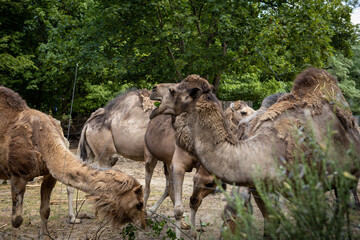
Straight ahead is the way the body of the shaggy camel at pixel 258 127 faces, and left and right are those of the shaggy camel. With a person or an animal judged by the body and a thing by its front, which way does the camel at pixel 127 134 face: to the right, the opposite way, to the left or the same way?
the opposite way

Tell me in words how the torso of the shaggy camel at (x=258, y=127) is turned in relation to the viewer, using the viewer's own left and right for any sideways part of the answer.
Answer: facing to the left of the viewer

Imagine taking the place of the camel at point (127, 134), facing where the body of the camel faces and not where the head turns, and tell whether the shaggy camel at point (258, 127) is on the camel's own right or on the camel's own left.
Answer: on the camel's own right

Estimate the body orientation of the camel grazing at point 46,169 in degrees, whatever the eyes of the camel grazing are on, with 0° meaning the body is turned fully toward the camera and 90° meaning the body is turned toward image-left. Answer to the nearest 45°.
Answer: approximately 270°

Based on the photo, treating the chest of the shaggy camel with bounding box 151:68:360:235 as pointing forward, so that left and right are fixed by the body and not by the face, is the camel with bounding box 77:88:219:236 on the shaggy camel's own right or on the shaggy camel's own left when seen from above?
on the shaggy camel's own right

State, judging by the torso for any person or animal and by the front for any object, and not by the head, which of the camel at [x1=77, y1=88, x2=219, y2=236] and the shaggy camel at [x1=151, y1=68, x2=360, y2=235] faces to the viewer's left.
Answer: the shaggy camel

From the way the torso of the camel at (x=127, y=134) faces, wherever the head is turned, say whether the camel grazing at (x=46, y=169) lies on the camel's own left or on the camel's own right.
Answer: on the camel's own right

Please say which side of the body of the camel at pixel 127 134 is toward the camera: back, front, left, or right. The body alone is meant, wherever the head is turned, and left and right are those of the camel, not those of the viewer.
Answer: right
